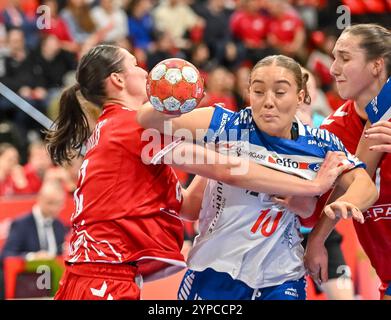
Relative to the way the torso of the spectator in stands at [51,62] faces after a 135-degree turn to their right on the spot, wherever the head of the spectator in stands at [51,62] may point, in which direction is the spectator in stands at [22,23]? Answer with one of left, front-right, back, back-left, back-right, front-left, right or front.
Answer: front

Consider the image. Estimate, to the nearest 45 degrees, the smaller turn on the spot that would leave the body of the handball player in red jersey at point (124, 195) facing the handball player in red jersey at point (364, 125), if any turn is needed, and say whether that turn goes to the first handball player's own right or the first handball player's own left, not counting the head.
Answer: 0° — they already face them

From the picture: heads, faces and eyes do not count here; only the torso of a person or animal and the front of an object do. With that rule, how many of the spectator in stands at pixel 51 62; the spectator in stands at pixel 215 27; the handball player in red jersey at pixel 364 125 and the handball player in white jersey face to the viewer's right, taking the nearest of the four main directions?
0

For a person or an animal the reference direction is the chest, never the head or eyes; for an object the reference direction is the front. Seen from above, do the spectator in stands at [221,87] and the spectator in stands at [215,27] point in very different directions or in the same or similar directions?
same or similar directions

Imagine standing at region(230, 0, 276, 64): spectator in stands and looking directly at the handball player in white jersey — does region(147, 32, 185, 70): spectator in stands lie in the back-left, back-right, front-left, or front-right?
front-right

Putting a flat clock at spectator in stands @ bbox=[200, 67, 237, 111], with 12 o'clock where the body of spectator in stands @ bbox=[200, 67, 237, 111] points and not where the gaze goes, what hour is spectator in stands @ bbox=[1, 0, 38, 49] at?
spectator in stands @ bbox=[1, 0, 38, 49] is roughly at 3 o'clock from spectator in stands @ bbox=[200, 67, 237, 111].

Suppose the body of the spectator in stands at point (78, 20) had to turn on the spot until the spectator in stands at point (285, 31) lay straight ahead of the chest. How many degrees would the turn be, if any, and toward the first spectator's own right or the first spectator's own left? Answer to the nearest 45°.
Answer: approximately 90° to the first spectator's own left

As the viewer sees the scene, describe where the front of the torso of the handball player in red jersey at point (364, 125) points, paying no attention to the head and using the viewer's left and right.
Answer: facing the viewer and to the left of the viewer

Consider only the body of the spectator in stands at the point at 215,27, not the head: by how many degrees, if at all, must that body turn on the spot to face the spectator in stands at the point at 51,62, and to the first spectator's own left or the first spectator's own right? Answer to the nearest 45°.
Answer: approximately 45° to the first spectator's own right

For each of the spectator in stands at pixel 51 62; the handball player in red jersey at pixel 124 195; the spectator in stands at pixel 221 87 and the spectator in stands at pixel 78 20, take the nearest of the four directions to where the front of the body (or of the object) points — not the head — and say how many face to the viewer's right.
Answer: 1

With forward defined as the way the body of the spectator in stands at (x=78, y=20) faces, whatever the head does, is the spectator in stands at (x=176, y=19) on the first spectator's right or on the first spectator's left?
on the first spectator's left

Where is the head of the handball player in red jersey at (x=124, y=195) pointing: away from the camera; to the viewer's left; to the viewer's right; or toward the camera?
to the viewer's right

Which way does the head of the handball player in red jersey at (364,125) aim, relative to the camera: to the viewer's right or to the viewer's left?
to the viewer's left

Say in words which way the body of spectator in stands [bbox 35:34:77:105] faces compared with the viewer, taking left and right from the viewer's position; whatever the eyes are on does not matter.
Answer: facing the viewer

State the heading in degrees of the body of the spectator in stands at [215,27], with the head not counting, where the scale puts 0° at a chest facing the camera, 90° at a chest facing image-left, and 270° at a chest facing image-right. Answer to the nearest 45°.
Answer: approximately 0°

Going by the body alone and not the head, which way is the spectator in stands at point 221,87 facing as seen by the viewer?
toward the camera
